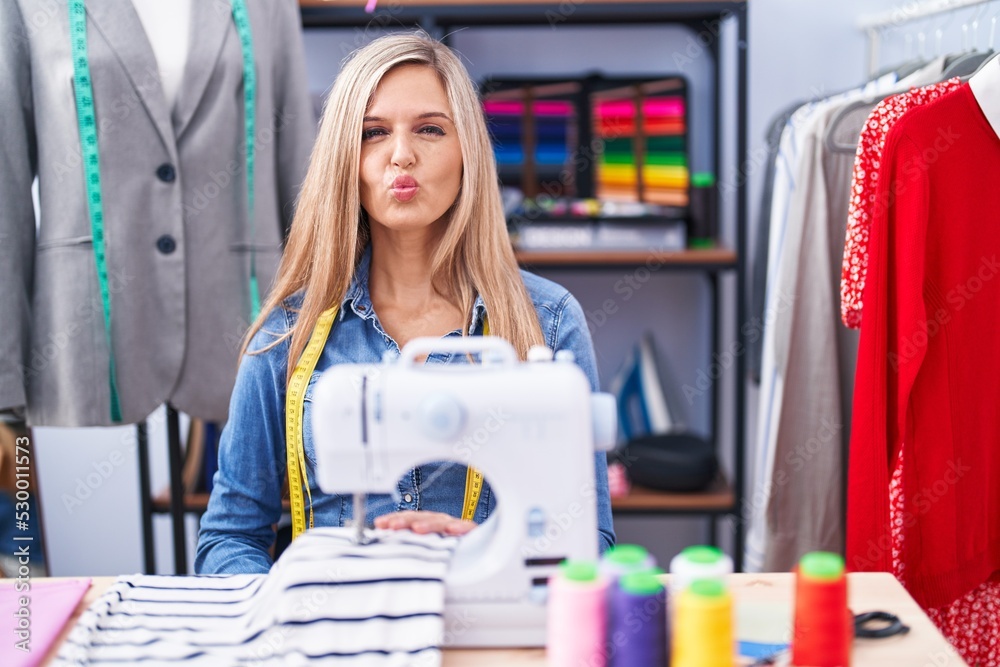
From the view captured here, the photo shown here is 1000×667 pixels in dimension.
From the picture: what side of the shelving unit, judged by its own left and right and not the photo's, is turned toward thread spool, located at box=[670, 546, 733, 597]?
front

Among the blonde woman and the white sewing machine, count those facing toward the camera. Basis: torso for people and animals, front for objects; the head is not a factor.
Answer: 2

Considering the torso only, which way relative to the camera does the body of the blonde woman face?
toward the camera

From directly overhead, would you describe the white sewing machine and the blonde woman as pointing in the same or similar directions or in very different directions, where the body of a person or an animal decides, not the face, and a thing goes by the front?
same or similar directions

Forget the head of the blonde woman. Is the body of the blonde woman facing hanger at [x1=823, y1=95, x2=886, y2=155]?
no

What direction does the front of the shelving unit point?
toward the camera

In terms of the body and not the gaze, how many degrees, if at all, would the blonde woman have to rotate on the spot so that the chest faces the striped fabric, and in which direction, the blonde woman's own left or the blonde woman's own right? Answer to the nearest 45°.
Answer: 0° — they already face it

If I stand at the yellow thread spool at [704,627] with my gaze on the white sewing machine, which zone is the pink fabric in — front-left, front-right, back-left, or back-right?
front-left

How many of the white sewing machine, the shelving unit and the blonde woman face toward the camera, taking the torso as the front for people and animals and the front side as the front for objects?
3

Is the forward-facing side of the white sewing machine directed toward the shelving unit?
no

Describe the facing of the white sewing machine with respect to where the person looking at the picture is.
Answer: facing the viewer

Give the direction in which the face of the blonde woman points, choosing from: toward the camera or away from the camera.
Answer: toward the camera

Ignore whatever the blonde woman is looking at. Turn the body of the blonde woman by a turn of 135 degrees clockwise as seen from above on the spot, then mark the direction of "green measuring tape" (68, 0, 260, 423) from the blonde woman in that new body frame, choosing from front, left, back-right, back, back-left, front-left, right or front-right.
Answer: front

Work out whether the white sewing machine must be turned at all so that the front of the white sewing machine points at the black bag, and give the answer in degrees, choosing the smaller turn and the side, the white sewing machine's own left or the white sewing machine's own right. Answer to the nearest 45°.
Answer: approximately 180°

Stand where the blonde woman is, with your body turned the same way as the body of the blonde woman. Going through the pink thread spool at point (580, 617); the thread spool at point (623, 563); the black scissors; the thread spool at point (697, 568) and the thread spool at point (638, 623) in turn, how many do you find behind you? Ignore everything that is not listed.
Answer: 0

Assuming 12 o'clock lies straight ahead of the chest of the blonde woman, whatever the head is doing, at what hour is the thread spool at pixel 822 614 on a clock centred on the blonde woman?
The thread spool is roughly at 11 o'clock from the blonde woman.

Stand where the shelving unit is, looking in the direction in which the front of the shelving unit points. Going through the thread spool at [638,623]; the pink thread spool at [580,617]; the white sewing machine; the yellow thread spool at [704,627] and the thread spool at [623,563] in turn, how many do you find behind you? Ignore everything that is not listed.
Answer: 0
